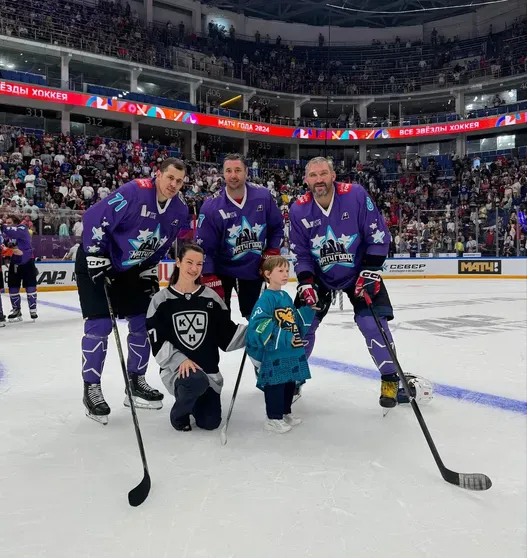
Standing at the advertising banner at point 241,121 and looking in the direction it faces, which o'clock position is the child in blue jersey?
The child in blue jersey is roughly at 12 o'clock from the advertising banner.

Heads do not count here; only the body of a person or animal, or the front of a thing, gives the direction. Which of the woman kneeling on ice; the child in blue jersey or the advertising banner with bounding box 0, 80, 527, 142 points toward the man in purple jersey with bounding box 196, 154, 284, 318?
the advertising banner

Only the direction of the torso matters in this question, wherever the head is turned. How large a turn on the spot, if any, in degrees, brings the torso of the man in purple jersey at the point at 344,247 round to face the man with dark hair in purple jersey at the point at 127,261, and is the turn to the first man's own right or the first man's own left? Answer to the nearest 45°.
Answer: approximately 90° to the first man's own right

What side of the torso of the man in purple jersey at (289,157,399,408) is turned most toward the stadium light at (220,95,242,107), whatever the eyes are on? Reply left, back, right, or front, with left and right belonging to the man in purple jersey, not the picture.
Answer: back

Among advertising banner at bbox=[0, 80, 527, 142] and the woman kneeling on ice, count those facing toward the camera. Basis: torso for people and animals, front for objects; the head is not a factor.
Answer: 2

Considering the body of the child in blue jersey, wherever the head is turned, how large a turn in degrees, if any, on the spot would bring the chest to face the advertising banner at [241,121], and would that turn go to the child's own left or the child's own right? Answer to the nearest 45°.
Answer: approximately 135° to the child's own left

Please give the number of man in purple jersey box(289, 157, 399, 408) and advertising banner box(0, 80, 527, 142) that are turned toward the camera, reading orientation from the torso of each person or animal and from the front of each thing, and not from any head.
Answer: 2

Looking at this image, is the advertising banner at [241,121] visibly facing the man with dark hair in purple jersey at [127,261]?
yes

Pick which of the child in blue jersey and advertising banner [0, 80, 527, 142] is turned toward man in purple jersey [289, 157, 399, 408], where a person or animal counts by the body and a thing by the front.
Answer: the advertising banner

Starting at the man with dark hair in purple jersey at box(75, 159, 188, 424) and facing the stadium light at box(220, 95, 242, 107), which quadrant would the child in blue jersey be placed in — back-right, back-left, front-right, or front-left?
back-right

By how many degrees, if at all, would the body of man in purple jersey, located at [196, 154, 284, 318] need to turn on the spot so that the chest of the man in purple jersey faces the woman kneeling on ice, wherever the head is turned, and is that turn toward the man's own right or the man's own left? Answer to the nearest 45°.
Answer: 0° — they already face them

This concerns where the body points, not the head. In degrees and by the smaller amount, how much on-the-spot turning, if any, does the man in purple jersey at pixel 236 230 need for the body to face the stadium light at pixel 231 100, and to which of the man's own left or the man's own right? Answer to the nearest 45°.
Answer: approximately 180°
